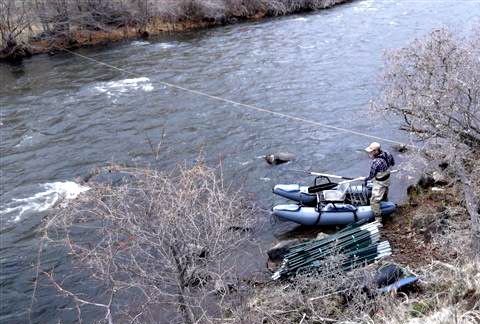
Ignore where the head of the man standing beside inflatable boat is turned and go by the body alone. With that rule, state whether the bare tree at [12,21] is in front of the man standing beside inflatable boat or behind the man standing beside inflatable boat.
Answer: in front

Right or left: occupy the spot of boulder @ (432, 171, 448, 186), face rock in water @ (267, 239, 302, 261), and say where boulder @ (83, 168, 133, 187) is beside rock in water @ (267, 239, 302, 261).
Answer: right

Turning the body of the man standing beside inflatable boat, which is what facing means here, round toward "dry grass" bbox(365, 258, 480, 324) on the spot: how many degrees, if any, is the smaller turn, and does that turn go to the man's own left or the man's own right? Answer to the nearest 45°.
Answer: approximately 90° to the man's own left

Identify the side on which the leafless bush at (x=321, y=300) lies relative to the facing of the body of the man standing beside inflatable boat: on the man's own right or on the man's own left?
on the man's own left

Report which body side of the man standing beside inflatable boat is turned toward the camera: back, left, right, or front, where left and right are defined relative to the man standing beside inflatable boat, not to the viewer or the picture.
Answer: left

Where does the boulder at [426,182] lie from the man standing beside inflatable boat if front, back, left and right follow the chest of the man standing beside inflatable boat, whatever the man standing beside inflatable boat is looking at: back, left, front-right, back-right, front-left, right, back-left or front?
back-right

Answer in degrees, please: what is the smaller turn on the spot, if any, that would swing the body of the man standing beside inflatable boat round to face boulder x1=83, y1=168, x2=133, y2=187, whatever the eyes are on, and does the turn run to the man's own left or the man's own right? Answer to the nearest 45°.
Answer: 0° — they already face it

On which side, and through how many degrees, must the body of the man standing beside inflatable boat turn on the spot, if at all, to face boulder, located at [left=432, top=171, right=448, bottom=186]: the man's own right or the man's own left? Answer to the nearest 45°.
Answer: approximately 135° to the man's own right

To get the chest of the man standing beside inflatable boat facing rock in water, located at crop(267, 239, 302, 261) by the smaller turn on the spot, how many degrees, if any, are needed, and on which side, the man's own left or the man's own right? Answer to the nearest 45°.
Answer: approximately 45° to the man's own left

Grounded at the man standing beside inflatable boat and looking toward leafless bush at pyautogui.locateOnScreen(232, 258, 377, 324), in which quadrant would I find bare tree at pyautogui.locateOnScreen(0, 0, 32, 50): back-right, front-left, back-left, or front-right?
back-right
